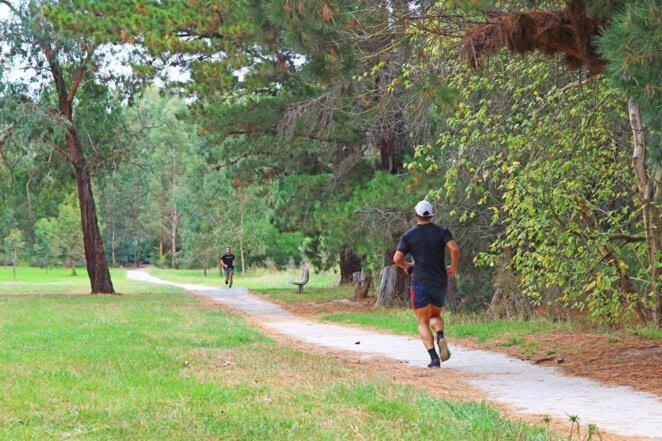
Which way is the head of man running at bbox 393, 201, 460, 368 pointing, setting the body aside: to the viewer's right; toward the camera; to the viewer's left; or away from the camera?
away from the camera

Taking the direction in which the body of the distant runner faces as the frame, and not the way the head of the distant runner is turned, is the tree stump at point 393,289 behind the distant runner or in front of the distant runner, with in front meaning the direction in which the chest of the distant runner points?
in front

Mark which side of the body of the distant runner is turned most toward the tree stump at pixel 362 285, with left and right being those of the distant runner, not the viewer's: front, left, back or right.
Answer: front

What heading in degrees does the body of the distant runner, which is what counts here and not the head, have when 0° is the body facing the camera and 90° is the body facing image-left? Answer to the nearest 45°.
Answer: approximately 0°

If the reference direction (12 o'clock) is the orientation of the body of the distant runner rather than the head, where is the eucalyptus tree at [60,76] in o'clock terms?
The eucalyptus tree is roughly at 1 o'clock from the distant runner.

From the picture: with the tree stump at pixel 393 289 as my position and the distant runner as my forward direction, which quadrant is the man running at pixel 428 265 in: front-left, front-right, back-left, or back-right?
back-left

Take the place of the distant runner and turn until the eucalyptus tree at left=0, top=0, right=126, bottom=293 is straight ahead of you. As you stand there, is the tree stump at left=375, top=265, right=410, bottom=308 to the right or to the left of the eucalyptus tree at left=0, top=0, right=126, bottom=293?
left

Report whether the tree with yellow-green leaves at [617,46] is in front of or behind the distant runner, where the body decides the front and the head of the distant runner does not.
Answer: in front

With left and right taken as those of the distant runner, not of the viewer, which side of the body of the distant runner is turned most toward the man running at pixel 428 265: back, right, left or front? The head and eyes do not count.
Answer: front
